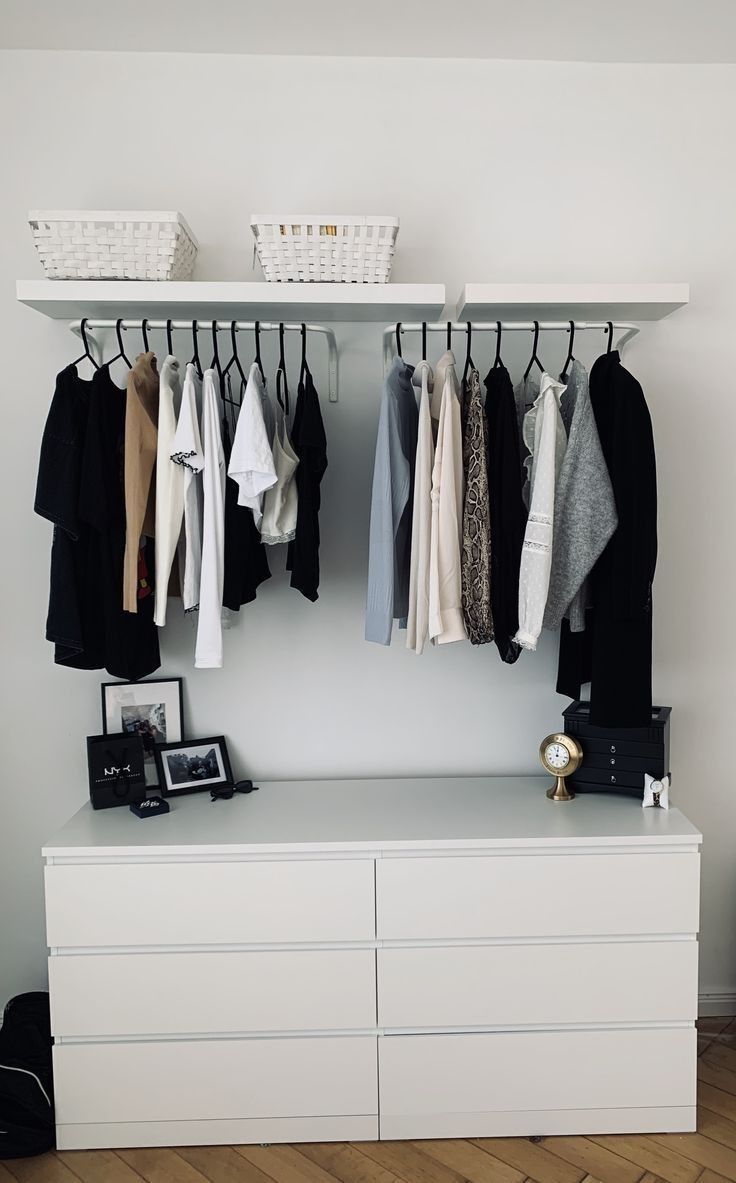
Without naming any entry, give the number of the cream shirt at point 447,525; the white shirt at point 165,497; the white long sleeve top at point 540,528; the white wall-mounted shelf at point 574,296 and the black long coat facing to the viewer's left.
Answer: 4

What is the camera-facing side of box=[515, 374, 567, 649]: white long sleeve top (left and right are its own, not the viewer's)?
left

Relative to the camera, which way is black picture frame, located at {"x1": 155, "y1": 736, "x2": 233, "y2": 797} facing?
toward the camera

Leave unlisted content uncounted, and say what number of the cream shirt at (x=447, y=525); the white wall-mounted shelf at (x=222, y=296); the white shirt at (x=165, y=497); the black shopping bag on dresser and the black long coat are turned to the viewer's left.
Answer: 3

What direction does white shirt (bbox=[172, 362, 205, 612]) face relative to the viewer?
to the viewer's left

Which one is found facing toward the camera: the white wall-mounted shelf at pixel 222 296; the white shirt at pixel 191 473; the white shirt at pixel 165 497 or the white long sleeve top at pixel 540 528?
the white wall-mounted shelf

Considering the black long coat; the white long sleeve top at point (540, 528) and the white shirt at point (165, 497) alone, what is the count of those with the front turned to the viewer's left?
3

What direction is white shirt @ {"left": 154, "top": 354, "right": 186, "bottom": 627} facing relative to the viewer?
to the viewer's left

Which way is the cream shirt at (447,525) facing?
to the viewer's left

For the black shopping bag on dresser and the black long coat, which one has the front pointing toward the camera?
the black shopping bag on dresser

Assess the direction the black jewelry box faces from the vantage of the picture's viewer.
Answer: facing the viewer
